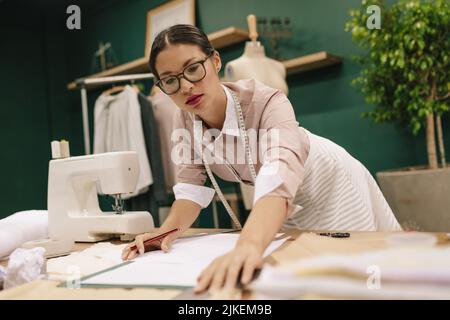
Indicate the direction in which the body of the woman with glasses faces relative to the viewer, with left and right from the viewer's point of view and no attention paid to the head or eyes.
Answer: facing the viewer and to the left of the viewer

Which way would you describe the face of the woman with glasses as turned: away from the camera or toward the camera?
toward the camera

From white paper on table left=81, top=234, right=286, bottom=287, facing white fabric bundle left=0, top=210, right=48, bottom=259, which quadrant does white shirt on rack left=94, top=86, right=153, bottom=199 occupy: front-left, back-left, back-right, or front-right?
front-right

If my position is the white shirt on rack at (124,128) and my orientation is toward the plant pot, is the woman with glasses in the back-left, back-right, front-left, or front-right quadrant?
front-right

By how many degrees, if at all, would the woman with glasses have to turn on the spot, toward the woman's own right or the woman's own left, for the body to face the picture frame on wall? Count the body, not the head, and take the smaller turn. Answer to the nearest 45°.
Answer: approximately 135° to the woman's own right

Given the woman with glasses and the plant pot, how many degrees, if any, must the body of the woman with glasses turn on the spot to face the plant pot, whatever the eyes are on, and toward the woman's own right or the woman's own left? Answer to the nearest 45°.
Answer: approximately 180°
